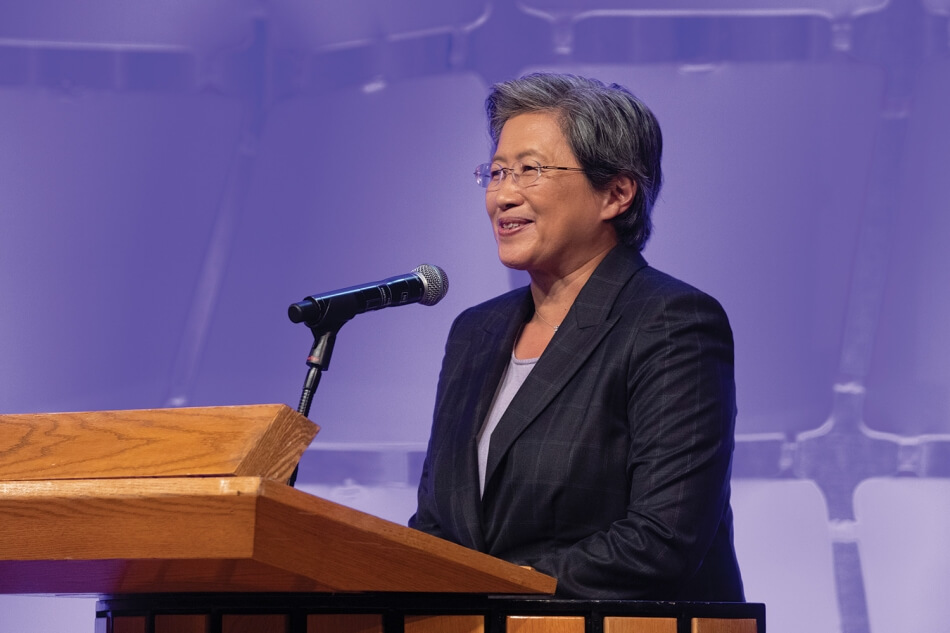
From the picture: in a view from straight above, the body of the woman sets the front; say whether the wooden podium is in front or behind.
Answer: in front

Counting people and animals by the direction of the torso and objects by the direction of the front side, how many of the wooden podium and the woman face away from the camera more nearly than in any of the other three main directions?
0

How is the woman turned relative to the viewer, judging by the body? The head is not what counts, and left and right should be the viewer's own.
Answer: facing the viewer and to the left of the viewer
